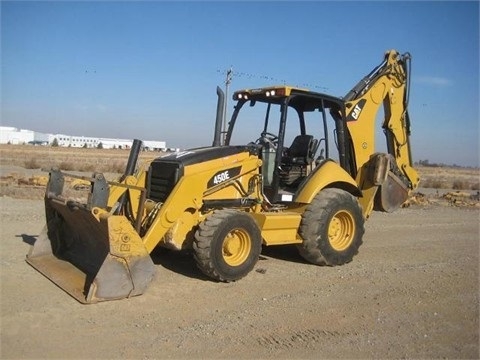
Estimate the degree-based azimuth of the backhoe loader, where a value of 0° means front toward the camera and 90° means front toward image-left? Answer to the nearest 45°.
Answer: approximately 45°
